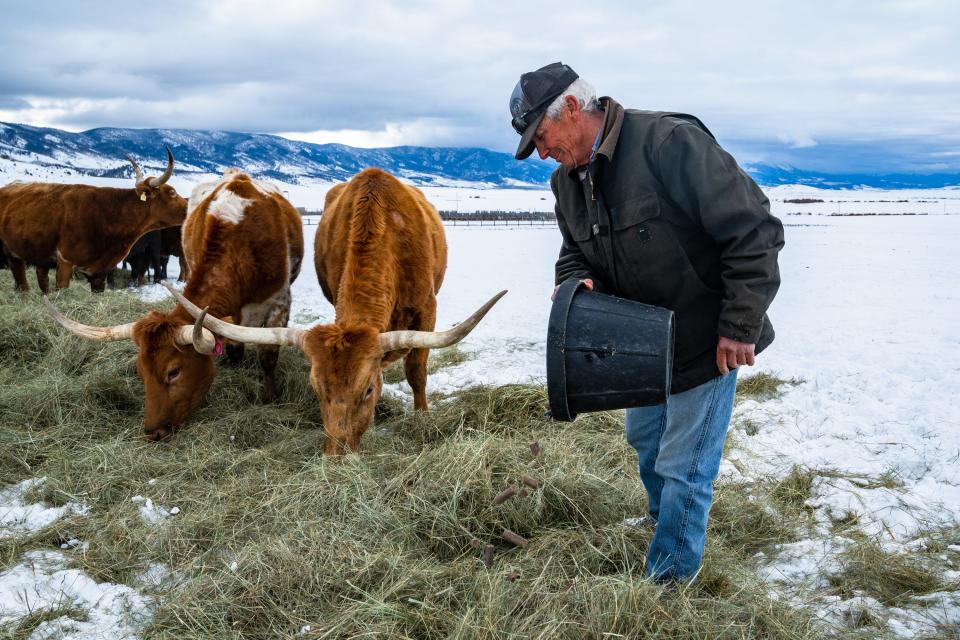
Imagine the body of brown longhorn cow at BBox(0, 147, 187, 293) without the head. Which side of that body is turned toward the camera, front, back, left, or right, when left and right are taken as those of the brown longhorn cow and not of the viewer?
right

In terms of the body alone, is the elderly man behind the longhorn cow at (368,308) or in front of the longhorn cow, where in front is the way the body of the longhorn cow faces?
in front

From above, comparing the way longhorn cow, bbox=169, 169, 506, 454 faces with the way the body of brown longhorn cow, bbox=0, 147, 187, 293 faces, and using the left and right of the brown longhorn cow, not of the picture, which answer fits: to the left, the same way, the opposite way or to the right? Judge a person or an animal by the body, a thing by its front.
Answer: to the right

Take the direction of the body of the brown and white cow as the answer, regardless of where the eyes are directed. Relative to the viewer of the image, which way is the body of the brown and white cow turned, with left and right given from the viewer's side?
facing the viewer and to the left of the viewer

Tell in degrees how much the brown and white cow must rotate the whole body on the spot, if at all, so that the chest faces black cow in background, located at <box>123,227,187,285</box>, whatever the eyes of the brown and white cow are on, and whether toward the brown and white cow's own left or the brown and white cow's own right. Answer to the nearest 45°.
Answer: approximately 135° to the brown and white cow's own right

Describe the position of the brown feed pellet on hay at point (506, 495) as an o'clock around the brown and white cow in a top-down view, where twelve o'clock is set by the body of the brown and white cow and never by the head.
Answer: The brown feed pellet on hay is roughly at 10 o'clock from the brown and white cow.

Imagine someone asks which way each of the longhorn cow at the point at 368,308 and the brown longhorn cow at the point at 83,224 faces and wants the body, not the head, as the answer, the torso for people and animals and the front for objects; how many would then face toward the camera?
1

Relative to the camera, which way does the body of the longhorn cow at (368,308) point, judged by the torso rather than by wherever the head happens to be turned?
toward the camera

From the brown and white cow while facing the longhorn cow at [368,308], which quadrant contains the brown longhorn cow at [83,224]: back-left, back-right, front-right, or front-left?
back-left

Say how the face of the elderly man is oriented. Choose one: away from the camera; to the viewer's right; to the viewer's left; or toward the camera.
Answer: to the viewer's left

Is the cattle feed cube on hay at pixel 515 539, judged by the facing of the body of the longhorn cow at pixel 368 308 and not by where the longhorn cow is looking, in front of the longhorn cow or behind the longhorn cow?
in front

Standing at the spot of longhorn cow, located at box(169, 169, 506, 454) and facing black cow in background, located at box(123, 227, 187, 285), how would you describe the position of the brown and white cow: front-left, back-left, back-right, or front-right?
front-left
